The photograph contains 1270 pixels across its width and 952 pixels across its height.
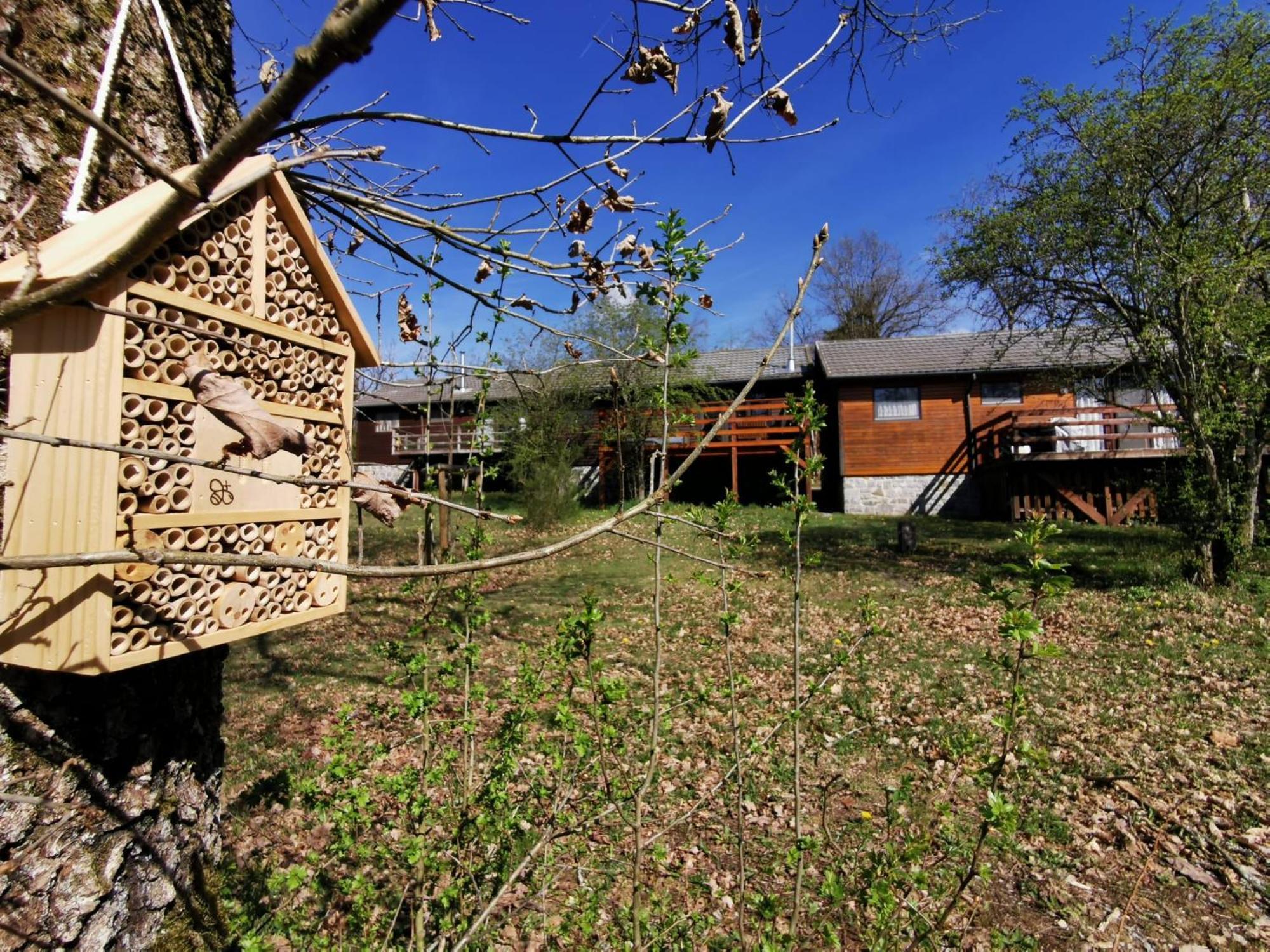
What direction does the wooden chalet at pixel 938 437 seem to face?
toward the camera

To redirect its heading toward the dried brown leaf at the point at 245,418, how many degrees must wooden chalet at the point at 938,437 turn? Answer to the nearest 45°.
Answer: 0° — it already faces it

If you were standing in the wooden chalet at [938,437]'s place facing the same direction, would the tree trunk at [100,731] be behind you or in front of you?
in front
